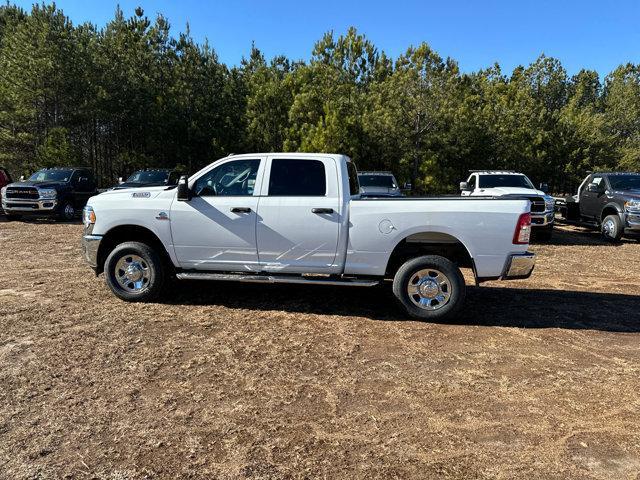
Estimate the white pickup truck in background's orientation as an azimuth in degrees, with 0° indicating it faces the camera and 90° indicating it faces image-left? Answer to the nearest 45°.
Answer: approximately 315°

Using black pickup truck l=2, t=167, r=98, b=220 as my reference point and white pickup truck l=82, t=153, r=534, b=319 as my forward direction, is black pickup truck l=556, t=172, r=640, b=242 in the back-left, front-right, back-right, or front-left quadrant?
front-left

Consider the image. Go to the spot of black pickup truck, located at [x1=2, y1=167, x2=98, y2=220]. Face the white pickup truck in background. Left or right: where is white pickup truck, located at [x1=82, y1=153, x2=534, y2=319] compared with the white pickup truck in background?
right

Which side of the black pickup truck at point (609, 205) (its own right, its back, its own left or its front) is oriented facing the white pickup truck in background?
right

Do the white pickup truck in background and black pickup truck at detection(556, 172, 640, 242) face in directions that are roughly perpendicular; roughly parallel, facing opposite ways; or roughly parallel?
roughly parallel

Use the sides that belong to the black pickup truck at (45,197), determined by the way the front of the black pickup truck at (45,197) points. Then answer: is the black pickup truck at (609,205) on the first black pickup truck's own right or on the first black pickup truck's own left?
on the first black pickup truck's own left

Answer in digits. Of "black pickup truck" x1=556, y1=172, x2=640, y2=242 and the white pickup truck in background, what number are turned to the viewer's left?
0

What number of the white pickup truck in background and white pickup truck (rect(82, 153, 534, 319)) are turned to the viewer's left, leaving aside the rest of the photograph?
1

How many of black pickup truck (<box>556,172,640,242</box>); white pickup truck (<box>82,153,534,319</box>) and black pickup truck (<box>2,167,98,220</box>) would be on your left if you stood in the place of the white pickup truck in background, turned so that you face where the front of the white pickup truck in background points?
1

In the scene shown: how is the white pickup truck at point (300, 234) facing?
to the viewer's left

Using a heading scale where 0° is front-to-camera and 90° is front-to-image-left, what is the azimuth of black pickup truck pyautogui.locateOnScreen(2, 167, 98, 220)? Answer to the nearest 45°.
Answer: approximately 45°

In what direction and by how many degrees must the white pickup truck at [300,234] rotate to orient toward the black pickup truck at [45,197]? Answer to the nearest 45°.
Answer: approximately 45° to its right

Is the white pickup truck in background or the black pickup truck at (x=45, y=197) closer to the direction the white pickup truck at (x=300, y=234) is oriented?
the black pickup truck

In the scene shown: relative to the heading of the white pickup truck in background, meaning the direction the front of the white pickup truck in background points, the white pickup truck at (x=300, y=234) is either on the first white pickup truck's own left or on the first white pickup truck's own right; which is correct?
on the first white pickup truck's own right

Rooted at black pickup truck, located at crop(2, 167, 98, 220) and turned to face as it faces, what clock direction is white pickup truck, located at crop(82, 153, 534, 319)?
The white pickup truck is roughly at 10 o'clock from the black pickup truck.

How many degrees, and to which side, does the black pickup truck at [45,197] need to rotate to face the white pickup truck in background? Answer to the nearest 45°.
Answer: approximately 90° to its left
